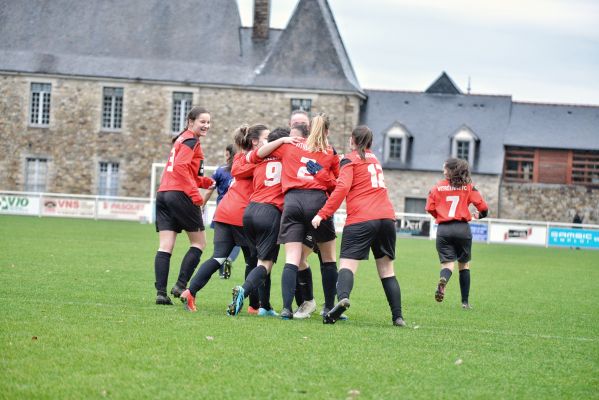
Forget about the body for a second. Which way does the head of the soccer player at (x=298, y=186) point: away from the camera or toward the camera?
away from the camera

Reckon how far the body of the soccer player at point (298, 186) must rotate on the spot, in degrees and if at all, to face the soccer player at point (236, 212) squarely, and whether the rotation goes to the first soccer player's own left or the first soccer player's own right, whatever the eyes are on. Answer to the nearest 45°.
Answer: approximately 45° to the first soccer player's own left

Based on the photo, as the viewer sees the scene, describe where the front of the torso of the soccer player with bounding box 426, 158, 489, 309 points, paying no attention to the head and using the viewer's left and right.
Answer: facing away from the viewer

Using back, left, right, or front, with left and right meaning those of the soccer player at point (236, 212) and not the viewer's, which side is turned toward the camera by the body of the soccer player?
right

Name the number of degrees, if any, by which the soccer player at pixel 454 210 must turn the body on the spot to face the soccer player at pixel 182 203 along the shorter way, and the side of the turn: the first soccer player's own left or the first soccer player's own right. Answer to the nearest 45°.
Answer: approximately 135° to the first soccer player's own left

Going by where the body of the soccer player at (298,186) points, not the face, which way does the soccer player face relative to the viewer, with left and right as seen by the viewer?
facing away from the viewer

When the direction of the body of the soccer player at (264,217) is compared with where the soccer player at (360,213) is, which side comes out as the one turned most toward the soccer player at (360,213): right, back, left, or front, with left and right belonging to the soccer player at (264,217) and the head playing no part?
right

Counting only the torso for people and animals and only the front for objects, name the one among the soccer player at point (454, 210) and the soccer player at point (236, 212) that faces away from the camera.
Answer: the soccer player at point (454, 210)

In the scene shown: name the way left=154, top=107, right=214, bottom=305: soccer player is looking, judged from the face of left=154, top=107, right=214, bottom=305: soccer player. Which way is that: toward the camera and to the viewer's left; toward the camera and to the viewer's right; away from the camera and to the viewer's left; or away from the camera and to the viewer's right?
toward the camera and to the viewer's right

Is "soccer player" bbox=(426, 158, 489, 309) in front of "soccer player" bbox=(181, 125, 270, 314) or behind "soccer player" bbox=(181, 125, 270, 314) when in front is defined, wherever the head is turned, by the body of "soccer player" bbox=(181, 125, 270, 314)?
in front

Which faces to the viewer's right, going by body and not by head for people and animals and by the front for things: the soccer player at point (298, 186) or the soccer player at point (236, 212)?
the soccer player at point (236, 212)

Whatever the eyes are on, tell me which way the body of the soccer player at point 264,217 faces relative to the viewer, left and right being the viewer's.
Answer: facing away from the viewer and to the right of the viewer

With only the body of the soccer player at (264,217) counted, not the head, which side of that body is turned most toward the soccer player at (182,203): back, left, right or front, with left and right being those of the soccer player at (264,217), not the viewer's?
left
